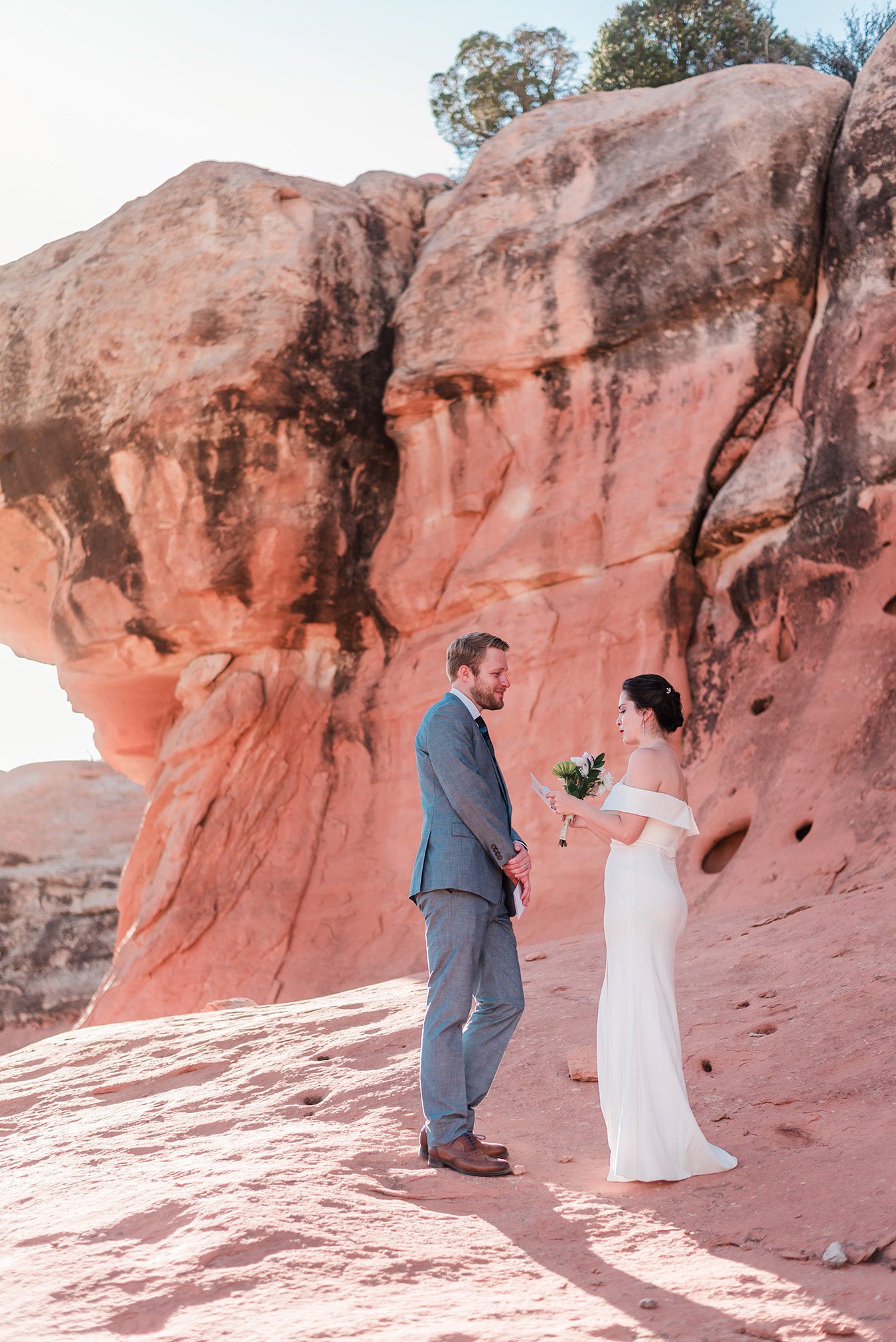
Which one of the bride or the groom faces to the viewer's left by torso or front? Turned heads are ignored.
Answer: the bride

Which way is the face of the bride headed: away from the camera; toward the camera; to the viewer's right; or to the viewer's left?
to the viewer's left

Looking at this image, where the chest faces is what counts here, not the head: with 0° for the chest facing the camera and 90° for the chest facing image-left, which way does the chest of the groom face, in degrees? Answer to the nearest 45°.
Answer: approximately 270°

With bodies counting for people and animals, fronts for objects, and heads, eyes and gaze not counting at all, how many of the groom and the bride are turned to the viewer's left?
1

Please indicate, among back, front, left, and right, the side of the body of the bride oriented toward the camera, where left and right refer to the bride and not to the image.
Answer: left

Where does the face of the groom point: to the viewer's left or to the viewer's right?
to the viewer's right

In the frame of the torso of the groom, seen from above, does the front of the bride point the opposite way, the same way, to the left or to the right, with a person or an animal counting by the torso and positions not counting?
the opposite way

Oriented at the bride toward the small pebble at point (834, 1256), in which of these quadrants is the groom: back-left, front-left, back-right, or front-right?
back-right
